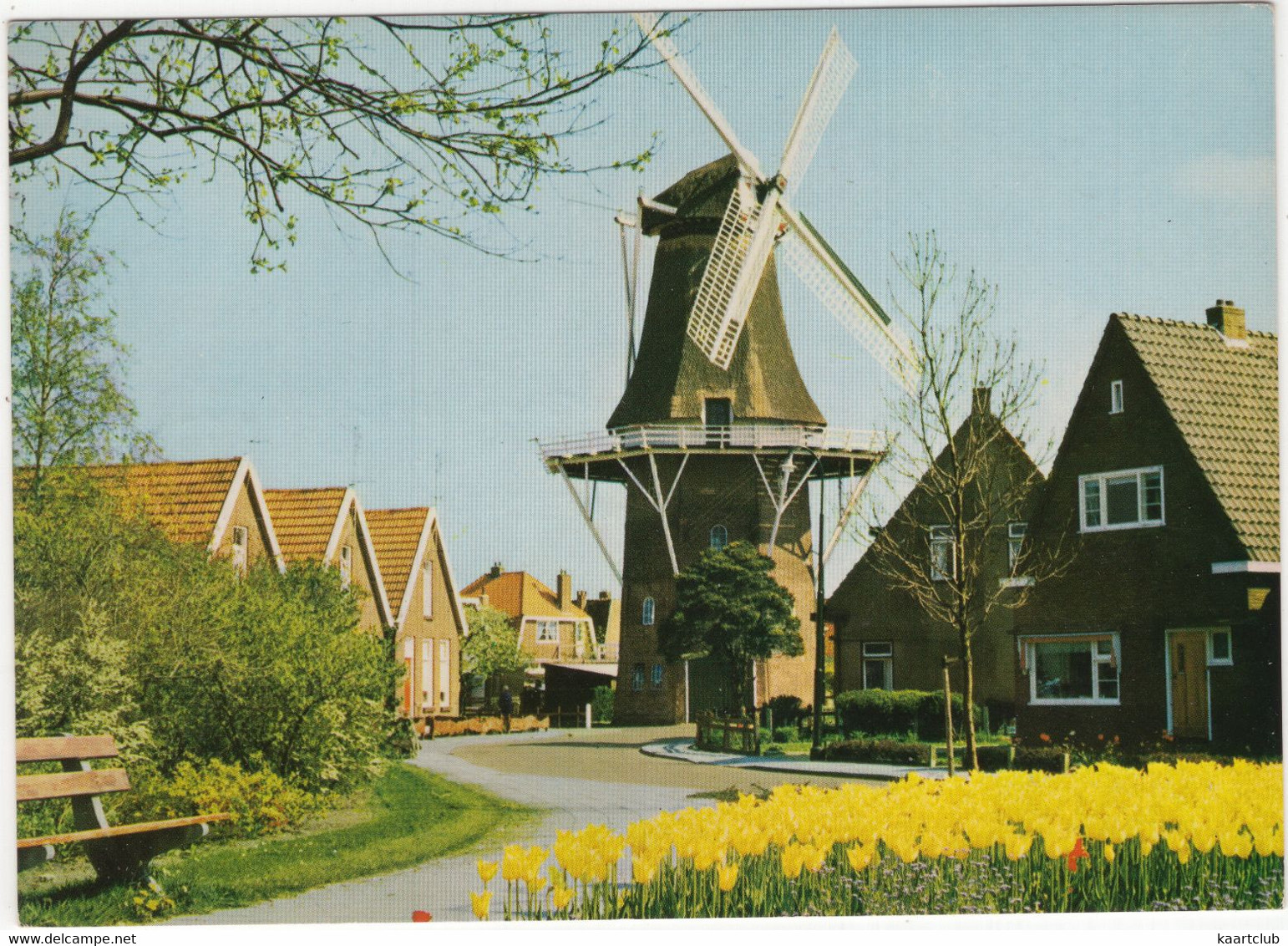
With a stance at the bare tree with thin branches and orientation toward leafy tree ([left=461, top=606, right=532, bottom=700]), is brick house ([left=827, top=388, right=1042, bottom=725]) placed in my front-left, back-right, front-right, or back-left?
front-right

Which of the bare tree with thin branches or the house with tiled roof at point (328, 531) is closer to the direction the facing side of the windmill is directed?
the bare tree with thin branches

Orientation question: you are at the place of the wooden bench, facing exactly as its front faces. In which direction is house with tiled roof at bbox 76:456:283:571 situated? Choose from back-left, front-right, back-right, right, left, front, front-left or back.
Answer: back-left

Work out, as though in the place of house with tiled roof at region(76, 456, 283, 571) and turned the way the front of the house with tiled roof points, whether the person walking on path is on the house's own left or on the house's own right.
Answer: on the house's own left

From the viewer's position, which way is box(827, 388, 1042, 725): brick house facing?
facing the viewer

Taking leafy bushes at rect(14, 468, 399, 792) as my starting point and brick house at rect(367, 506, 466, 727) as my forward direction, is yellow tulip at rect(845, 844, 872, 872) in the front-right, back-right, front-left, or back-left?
back-right

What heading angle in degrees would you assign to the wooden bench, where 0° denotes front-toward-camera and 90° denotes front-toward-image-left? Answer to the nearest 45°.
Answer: approximately 315°

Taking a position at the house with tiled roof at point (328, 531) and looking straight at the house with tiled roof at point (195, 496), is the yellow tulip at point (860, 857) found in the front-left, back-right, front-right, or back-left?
front-left
